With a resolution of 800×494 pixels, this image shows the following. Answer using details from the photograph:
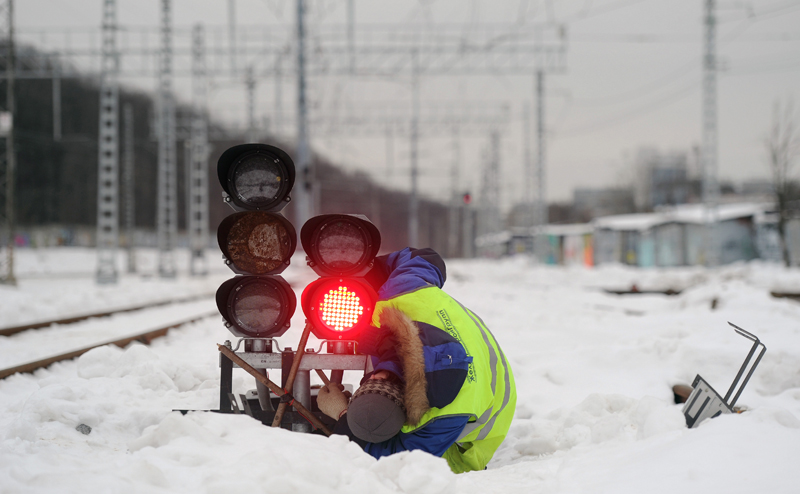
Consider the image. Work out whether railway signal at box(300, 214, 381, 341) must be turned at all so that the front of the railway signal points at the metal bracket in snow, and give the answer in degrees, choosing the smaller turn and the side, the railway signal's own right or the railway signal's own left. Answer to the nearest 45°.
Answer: approximately 90° to the railway signal's own left

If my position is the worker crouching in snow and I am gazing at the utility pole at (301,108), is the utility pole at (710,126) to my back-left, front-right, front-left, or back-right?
front-right

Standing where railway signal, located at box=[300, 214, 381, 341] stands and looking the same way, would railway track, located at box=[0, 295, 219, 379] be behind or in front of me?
behind

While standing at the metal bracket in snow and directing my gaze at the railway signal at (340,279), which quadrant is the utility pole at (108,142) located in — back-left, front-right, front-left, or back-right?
front-right

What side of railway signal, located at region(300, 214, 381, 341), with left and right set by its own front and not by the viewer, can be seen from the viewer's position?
front

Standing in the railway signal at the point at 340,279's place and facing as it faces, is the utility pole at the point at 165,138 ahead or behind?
behind

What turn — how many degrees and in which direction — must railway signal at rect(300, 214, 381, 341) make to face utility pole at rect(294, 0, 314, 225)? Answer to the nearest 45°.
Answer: approximately 180°

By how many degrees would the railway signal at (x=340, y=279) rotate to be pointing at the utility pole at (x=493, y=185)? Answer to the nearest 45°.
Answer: approximately 180°

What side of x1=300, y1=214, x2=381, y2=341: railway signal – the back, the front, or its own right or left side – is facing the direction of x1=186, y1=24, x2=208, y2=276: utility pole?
back
